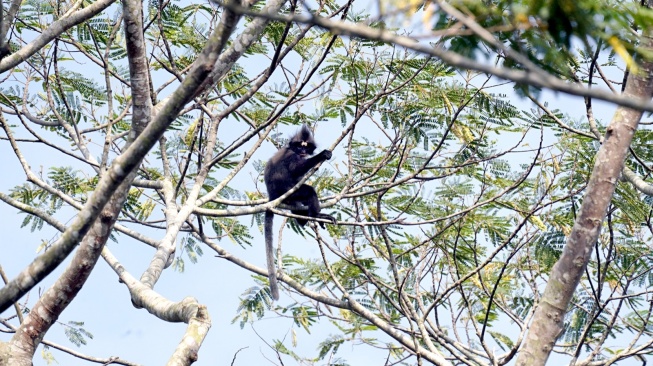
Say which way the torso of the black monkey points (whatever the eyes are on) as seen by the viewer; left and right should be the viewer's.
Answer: facing to the right of the viewer
